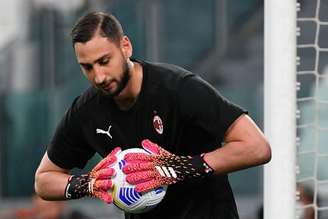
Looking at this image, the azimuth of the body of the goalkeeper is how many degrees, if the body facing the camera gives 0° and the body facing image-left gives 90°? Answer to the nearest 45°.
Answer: approximately 45°

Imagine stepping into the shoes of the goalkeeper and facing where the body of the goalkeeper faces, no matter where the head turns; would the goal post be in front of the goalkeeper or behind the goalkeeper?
behind

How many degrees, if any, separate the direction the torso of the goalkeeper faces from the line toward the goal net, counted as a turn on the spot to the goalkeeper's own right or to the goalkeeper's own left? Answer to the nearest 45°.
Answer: approximately 180°
